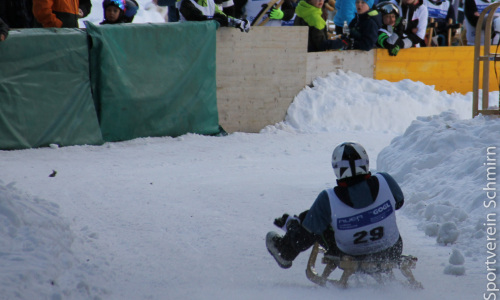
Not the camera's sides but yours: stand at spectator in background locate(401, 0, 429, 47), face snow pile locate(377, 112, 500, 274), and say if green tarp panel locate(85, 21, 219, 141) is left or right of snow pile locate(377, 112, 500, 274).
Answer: right

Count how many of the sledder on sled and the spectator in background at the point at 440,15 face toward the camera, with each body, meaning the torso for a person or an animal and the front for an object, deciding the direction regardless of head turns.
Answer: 1

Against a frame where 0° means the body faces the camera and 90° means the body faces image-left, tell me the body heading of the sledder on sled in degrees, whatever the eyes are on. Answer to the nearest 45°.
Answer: approximately 135°

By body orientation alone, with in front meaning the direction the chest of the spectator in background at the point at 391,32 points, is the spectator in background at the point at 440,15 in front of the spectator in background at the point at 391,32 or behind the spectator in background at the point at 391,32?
behind

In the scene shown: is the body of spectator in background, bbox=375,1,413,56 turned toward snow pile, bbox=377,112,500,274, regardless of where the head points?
yes

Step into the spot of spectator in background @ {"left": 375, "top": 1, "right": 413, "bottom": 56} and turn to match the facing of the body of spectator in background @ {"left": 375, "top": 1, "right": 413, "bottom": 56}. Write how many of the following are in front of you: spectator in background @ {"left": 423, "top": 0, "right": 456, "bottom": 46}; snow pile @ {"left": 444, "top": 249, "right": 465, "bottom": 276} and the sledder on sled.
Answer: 2

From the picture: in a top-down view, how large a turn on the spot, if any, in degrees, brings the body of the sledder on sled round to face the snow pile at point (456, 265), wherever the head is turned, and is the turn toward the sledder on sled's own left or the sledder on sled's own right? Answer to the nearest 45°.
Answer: approximately 90° to the sledder on sled's own right

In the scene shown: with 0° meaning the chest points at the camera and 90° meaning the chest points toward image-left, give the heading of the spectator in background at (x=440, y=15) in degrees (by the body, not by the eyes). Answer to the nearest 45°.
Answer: approximately 0°

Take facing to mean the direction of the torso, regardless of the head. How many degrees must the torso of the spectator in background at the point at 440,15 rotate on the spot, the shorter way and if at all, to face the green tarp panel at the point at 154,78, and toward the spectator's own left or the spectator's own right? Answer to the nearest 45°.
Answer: approximately 45° to the spectator's own right
